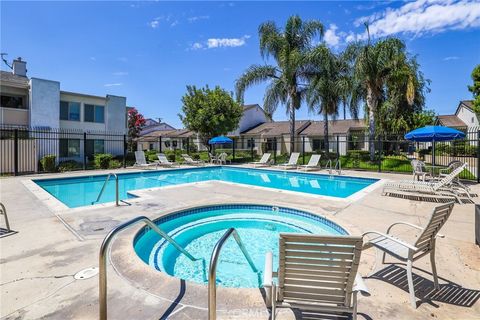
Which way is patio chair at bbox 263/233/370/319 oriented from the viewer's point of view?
away from the camera

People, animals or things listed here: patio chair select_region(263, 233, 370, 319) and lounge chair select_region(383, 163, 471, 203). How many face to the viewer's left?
1

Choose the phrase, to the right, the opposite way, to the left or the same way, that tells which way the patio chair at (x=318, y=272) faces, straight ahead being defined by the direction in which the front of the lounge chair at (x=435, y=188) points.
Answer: to the right

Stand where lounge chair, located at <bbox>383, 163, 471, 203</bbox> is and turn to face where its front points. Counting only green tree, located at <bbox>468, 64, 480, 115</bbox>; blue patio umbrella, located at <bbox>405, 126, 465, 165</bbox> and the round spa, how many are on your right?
2

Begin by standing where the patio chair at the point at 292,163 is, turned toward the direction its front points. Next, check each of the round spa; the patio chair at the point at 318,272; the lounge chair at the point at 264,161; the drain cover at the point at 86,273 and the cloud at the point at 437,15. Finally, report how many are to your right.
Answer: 1

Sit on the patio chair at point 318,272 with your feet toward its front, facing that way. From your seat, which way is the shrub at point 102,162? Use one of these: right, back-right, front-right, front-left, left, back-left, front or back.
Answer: front-left

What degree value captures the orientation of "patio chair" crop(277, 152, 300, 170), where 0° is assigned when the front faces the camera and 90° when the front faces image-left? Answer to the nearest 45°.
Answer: approximately 45°

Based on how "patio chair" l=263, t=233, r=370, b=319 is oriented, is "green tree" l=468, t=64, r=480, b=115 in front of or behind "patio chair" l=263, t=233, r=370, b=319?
in front

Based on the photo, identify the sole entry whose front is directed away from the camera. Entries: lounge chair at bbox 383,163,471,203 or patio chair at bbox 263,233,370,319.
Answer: the patio chair

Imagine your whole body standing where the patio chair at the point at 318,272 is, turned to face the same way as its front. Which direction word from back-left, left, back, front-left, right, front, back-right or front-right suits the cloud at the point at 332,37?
front

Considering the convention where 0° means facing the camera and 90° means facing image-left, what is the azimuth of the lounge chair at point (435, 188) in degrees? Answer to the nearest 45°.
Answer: approximately 90°
